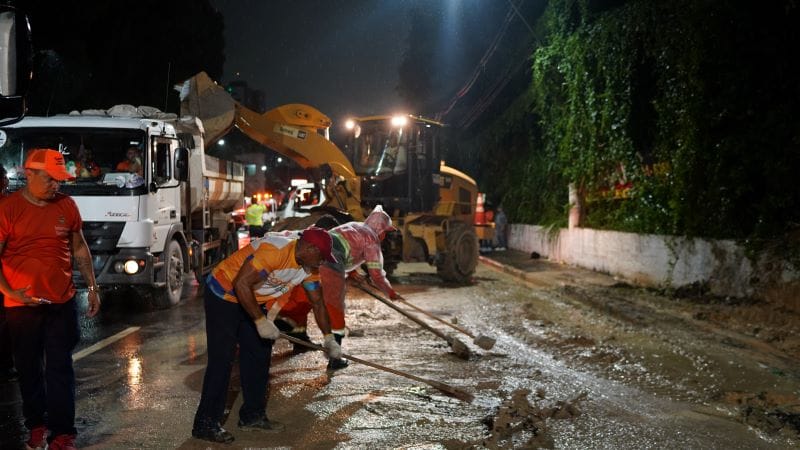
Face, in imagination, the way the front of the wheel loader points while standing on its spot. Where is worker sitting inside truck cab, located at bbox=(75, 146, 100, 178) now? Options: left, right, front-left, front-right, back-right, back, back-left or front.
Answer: front

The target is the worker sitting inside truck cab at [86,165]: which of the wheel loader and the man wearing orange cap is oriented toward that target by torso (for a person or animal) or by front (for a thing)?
the wheel loader

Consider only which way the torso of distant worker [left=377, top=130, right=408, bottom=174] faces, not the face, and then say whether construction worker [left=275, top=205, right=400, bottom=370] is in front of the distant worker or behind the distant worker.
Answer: in front

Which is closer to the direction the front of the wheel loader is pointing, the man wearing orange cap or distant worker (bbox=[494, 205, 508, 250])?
the man wearing orange cap

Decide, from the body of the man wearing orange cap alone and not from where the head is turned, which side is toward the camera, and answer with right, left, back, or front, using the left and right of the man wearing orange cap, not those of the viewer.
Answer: front

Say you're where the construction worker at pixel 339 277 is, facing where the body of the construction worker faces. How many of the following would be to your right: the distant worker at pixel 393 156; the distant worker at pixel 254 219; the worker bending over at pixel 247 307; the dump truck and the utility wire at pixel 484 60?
1

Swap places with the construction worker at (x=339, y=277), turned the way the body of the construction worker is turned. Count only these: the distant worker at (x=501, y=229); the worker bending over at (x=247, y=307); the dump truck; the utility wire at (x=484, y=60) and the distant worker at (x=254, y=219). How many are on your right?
1

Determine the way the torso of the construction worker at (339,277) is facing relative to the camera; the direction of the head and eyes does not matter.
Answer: to the viewer's right

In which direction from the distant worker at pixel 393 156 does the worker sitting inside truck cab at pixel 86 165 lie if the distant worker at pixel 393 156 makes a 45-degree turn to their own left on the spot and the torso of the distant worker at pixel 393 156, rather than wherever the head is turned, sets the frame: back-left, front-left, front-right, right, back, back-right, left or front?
front-right

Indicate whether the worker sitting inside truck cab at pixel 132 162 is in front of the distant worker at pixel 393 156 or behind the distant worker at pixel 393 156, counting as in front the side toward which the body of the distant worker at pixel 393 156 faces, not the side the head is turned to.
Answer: in front

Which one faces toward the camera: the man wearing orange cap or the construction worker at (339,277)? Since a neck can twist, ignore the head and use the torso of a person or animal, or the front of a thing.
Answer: the man wearing orange cap

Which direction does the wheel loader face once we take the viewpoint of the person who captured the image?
facing the viewer and to the left of the viewer

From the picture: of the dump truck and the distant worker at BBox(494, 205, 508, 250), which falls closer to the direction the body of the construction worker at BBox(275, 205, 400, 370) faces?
the distant worker

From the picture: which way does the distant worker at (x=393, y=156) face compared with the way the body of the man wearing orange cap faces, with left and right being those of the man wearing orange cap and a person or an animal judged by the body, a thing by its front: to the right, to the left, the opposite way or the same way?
to the right

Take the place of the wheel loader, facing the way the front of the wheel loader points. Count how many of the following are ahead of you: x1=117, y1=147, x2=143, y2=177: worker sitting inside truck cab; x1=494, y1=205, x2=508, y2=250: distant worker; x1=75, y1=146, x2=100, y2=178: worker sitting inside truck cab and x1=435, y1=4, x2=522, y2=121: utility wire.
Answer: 2

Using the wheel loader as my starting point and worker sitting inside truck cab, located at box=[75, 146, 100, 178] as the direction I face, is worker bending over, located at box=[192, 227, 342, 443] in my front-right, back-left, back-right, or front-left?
front-left

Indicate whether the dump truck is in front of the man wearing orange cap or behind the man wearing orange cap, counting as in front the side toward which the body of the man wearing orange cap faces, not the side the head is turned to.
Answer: behind

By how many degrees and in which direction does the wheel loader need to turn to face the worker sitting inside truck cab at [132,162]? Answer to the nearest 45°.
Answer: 0° — it already faces them
